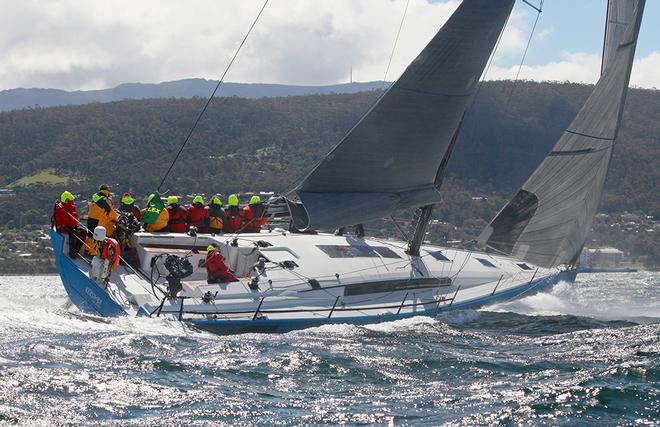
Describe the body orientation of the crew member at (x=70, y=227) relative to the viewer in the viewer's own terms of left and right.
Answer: facing to the right of the viewer

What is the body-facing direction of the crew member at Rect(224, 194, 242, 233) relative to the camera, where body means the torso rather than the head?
away from the camera

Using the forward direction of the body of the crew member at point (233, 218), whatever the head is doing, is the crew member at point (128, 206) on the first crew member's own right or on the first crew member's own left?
on the first crew member's own left

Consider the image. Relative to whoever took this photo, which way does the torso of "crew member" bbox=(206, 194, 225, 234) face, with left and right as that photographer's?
facing away from the viewer

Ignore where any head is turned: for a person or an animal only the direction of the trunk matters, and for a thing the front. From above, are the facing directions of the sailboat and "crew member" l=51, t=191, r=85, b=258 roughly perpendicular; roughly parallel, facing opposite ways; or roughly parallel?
roughly parallel

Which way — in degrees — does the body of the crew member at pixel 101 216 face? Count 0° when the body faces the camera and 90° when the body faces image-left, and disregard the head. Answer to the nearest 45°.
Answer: approximately 270°

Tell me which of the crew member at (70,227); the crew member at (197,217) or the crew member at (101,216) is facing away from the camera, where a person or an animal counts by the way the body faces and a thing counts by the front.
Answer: the crew member at (197,217)

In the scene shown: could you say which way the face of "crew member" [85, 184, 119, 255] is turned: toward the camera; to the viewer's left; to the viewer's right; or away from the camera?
to the viewer's right

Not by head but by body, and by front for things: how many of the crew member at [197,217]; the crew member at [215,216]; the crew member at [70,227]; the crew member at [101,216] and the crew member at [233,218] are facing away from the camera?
3

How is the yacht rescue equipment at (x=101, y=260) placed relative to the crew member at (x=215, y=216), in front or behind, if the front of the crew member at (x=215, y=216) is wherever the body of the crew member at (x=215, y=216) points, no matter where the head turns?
behind

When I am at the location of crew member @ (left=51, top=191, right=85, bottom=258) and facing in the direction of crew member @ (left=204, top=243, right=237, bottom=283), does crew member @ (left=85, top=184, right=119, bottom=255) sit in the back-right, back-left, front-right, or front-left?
front-left

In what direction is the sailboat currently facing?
to the viewer's right

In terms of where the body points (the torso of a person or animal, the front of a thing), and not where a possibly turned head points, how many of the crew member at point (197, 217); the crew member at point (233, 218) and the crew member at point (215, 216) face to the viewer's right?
0

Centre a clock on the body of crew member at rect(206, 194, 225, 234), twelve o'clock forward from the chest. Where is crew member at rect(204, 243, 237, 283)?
crew member at rect(204, 243, 237, 283) is roughly at 6 o'clock from crew member at rect(206, 194, 225, 234).

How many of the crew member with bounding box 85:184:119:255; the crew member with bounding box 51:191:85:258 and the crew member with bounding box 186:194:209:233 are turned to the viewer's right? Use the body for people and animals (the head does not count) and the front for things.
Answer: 2

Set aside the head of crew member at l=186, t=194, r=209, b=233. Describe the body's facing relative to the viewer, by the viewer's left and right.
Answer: facing away from the viewer
